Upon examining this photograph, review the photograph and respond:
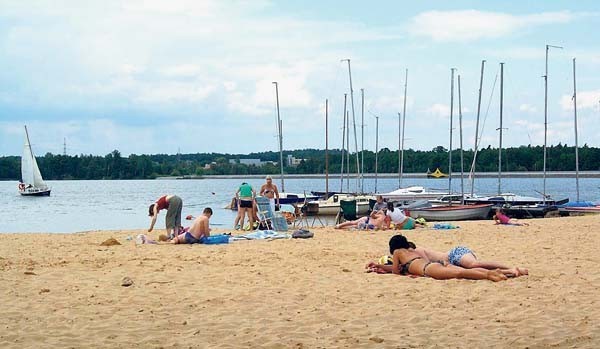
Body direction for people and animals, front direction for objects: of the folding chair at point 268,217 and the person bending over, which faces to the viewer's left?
the person bending over

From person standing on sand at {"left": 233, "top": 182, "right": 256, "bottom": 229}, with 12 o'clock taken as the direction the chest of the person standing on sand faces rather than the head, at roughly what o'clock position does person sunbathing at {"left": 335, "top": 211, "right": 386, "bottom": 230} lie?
The person sunbathing is roughly at 3 o'clock from the person standing on sand.

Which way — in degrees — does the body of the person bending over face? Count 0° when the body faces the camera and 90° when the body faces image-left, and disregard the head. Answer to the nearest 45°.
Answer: approximately 90°

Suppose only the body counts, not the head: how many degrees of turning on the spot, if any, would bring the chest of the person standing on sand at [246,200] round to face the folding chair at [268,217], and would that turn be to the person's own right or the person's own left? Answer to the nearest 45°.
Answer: approximately 135° to the person's own right

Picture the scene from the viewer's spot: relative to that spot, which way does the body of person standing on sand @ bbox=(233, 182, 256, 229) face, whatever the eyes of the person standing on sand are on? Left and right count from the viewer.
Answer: facing away from the viewer
